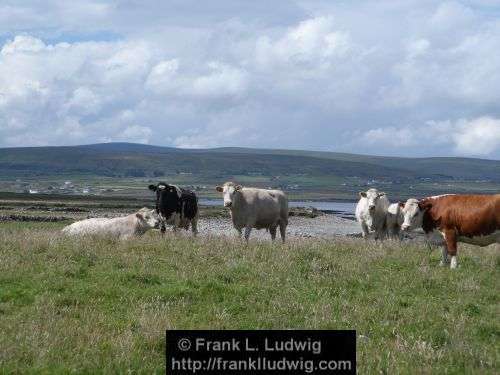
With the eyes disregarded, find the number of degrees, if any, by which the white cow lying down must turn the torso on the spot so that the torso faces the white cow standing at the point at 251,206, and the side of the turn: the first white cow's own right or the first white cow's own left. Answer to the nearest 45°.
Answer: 0° — it already faces it

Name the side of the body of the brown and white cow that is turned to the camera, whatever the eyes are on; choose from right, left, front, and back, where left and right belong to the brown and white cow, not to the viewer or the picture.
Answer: left

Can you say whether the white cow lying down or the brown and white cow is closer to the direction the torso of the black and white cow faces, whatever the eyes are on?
the white cow lying down

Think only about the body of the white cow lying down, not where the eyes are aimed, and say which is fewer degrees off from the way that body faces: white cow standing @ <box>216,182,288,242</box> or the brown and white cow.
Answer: the white cow standing

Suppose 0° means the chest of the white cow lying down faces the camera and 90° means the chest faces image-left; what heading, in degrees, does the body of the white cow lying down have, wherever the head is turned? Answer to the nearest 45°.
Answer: approximately 270°

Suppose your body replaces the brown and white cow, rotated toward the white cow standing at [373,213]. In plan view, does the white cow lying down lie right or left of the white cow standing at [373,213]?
left

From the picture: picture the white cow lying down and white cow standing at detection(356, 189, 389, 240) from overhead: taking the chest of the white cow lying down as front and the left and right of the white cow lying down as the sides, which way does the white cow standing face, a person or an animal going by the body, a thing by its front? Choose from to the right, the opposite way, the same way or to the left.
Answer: to the right

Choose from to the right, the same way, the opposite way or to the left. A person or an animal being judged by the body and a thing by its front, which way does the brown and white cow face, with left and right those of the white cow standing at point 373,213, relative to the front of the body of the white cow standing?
to the right

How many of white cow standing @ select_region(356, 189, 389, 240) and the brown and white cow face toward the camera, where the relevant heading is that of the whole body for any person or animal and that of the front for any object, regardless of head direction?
1

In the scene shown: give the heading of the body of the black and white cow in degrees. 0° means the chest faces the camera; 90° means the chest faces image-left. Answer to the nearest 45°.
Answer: approximately 45°
